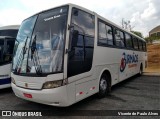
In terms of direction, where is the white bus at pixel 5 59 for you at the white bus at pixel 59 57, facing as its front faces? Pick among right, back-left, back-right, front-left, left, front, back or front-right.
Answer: right
